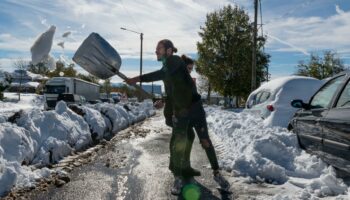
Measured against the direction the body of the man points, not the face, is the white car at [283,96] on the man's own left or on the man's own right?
on the man's own right

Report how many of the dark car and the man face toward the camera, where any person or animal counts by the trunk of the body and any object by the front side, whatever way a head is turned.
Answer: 0

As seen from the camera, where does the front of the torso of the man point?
to the viewer's left

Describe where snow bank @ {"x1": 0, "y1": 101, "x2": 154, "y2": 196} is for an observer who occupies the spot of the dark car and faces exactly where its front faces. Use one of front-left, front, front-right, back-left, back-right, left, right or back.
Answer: front-left

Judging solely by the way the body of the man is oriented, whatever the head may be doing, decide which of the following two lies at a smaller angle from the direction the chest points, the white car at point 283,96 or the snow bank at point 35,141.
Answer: the snow bank

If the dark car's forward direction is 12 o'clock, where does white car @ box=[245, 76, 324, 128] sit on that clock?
The white car is roughly at 1 o'clock from the dark car.

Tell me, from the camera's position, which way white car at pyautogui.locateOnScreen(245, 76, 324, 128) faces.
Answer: facing away from the viewer and to the left of the viewer

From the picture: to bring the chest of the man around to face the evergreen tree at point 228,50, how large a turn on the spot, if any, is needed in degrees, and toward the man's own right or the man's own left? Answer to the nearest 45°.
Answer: approximately 90° to the man's own right

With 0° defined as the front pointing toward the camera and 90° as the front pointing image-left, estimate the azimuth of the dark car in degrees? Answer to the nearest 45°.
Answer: approximately 135°

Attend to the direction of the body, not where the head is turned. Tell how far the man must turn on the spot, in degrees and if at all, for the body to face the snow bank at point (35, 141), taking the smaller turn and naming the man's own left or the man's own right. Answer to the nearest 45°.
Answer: approximately 45° to the man's own right

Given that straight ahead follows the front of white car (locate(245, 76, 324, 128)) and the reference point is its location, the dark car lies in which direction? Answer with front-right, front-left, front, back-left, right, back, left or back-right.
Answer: back-left

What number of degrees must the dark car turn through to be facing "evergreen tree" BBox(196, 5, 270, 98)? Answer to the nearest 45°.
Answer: approximately 45° to its right

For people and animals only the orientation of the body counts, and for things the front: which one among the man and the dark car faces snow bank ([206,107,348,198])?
the dark car
